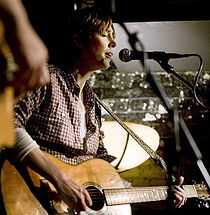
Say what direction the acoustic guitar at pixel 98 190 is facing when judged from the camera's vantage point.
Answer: facing the viewer and to the right of the viewer

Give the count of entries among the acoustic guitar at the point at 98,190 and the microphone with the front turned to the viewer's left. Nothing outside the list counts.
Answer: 1

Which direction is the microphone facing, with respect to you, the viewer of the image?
facing to the left of the viewer
